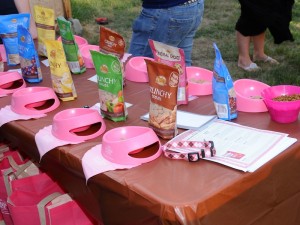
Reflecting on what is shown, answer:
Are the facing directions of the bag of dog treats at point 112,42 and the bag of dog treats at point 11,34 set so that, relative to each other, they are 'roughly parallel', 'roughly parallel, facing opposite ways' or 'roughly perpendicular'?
roughly parallel

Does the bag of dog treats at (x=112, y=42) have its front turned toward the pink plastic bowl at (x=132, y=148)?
yes

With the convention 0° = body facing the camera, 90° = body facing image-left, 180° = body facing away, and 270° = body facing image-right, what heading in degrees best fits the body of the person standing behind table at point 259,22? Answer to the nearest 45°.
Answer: approximately 315°

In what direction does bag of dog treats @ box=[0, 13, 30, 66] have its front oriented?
toward the camera

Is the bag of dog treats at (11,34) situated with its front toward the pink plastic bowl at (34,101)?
yes

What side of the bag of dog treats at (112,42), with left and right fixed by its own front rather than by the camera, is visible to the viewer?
front

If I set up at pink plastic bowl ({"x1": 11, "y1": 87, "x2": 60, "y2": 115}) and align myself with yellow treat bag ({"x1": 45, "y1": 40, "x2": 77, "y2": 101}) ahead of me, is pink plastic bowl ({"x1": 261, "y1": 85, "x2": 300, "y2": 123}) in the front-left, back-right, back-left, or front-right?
front-right
